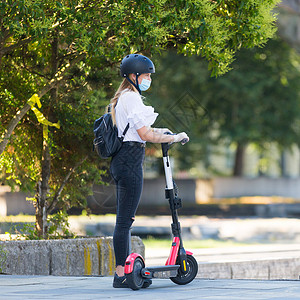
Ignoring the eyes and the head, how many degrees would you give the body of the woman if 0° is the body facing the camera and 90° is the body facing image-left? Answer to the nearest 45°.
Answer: approximately 270°

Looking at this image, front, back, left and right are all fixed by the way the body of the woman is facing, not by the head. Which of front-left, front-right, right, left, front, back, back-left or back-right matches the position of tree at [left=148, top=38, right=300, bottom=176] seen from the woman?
left

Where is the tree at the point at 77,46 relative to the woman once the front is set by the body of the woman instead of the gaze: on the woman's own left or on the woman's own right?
on the woman's own left
